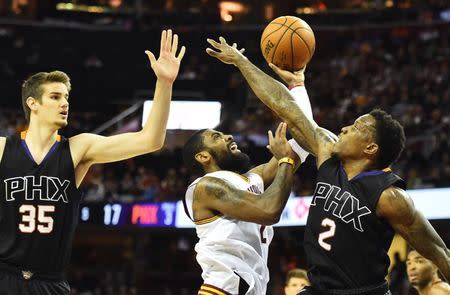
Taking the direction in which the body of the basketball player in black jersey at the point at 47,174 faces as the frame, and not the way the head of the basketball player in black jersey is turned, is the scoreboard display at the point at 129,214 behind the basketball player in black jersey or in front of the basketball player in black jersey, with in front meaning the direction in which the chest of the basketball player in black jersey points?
behind

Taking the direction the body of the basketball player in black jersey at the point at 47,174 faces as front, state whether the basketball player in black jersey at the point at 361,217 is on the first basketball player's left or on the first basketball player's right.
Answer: on the first basketball player's left

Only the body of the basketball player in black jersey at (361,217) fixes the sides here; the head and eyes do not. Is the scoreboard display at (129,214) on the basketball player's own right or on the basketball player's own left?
on the basketball player's own right

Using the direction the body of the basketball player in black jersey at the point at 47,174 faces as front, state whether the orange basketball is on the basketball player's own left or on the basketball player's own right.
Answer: on the basketball player's own left

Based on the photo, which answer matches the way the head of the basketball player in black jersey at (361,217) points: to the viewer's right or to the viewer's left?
to the viewer's left

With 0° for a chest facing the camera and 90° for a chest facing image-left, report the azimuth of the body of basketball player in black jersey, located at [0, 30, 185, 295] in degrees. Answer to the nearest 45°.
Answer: approximately 0°

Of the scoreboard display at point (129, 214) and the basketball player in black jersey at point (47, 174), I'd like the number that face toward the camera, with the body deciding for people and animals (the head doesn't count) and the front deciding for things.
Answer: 2
